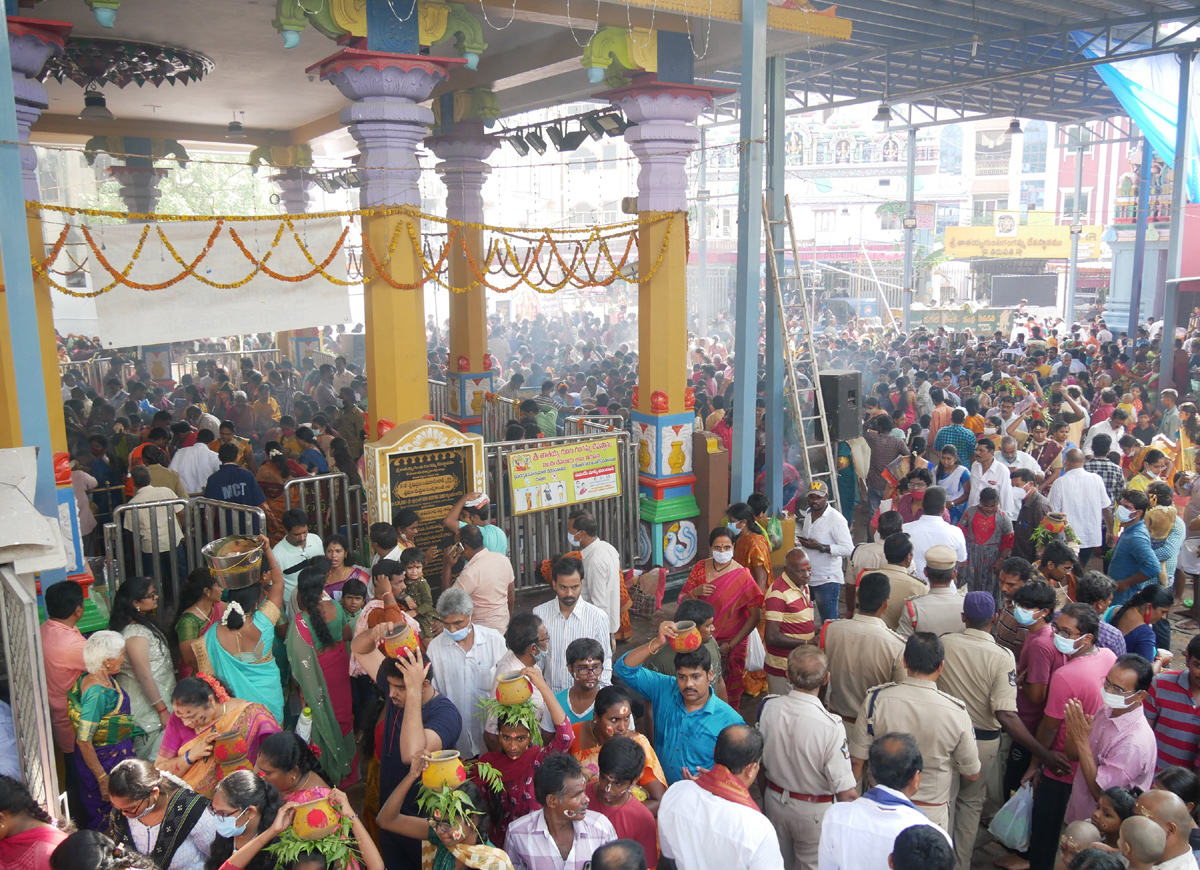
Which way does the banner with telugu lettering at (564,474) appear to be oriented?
toward the camera

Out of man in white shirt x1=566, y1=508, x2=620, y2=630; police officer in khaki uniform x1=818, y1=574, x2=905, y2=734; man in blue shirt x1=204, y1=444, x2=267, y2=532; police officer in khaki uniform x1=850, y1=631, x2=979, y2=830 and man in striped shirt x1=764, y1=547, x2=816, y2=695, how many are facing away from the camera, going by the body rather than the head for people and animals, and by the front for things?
3

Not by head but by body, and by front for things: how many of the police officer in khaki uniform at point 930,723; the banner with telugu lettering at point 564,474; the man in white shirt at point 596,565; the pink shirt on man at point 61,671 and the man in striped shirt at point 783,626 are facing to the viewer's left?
1

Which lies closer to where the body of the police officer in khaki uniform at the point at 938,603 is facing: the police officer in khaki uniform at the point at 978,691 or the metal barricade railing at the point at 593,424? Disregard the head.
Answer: the metal barricade railing

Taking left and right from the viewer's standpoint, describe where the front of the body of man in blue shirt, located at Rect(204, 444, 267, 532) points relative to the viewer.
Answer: facing away from the viewer

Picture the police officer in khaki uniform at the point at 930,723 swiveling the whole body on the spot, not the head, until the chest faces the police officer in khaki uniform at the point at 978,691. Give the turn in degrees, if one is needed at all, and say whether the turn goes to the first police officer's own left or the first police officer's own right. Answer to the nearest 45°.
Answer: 0° — they already face them

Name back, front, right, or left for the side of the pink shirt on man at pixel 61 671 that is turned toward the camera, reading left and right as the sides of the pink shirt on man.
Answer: right

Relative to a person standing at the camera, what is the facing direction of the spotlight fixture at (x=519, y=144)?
facing the viewer and to the left of the viewer

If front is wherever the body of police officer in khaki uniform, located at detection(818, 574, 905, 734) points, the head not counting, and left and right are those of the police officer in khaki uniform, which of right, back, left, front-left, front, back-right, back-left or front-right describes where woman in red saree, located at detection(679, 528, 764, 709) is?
front-left

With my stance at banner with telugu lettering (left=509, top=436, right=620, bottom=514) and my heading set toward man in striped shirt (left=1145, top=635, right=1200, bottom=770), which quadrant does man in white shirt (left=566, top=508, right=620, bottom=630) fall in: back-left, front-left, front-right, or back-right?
front-right

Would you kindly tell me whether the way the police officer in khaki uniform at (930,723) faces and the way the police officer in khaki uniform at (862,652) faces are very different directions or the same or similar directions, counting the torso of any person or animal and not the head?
same or similar directions
